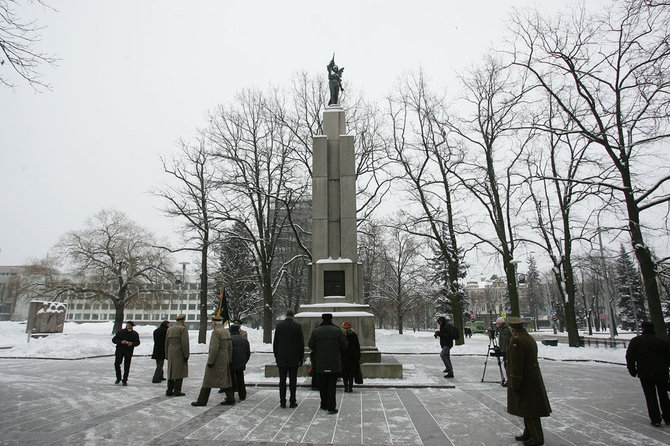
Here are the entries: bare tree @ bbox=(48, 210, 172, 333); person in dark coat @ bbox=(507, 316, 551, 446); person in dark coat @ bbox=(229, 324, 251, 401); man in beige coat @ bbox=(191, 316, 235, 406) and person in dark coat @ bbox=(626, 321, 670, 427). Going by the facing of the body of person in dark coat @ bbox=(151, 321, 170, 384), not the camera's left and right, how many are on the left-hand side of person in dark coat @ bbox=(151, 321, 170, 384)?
1

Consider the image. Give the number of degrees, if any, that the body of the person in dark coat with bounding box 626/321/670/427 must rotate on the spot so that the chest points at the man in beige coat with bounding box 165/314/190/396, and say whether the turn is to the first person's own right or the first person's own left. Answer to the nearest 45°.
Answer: approximately 90° to the first person's own left

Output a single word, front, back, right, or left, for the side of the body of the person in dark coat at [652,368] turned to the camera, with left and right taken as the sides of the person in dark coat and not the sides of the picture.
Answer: back

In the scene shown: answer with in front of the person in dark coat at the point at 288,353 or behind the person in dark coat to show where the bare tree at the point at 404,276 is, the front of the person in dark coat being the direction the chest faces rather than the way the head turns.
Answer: in front

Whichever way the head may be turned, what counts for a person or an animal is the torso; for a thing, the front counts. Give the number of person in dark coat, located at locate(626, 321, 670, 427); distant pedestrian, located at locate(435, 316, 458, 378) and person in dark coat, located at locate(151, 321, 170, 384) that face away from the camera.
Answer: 1

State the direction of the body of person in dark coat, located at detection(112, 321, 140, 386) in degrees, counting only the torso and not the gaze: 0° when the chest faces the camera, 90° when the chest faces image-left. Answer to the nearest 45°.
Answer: approximately 0°

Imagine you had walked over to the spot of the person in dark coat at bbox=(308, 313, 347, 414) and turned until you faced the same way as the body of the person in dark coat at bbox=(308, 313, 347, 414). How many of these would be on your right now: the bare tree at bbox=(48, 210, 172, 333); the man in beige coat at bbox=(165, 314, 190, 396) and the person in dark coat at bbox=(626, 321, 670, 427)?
1

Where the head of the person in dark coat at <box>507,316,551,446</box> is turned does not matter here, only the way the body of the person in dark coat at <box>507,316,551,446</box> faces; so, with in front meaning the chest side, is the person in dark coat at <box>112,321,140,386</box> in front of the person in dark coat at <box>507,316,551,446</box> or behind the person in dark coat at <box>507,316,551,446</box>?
in front

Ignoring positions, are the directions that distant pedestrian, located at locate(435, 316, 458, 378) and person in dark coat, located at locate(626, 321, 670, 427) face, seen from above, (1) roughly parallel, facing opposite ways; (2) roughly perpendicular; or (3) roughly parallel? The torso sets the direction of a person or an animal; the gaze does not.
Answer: roughly perpendicular

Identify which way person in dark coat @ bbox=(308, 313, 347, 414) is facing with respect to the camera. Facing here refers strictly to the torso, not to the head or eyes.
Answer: away from the camera

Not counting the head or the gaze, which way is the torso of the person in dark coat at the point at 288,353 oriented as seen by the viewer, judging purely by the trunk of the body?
away from the camera
